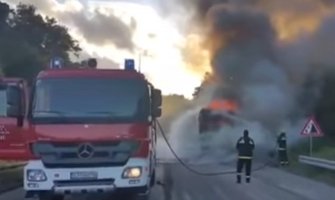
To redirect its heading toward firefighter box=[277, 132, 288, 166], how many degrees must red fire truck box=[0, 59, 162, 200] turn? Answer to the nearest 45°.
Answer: approximately 135° to its left

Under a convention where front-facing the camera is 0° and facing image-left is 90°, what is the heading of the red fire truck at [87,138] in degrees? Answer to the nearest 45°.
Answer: approximately 0°

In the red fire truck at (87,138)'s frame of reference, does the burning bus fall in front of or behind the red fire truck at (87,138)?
behind

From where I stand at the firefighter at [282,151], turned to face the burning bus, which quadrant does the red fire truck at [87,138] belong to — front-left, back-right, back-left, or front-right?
back-left
